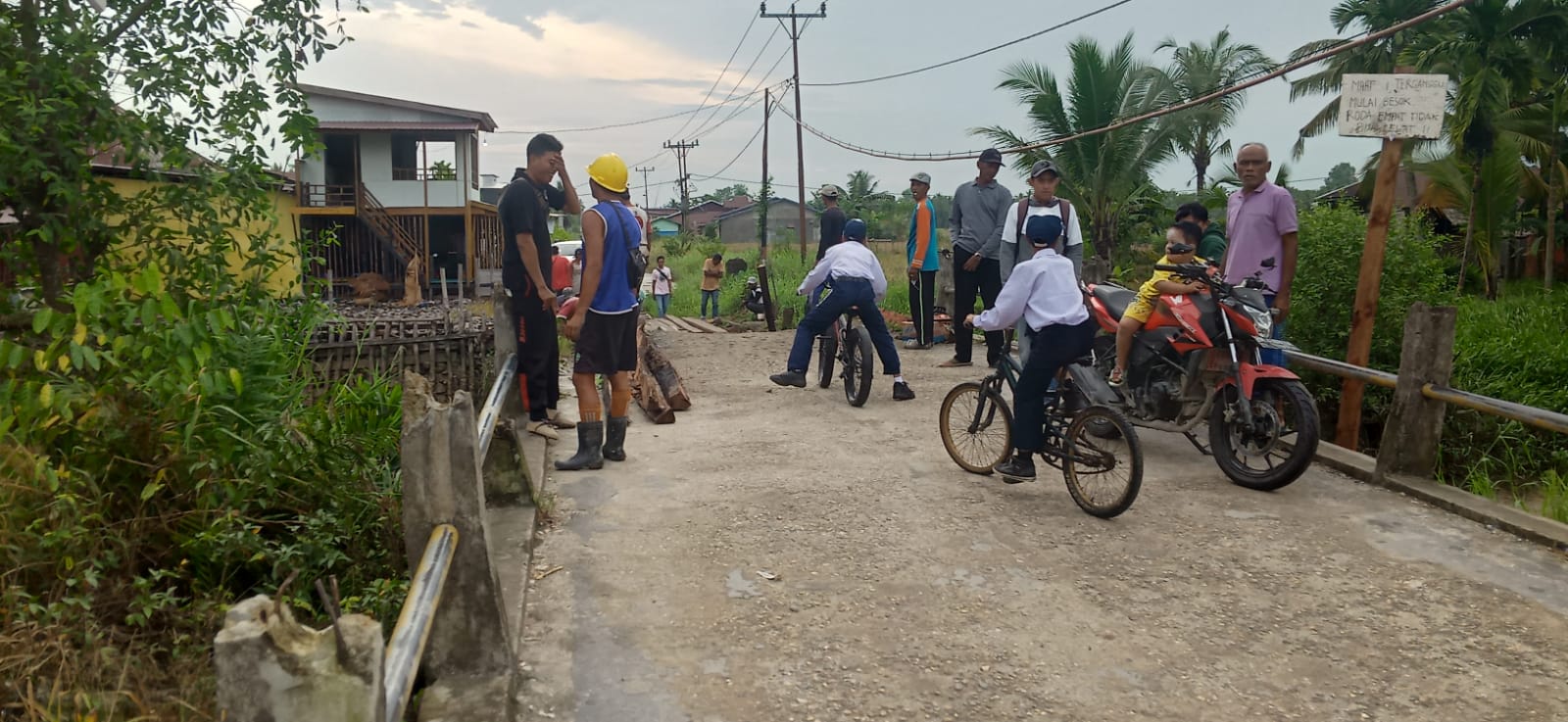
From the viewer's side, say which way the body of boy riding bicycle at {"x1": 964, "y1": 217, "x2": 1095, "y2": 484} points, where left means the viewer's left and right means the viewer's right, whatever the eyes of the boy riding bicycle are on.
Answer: facing away from the viewer and to the left of the viewer

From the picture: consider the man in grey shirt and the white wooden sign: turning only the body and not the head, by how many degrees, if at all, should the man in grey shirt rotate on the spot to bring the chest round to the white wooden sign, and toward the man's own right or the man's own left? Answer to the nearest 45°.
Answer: approximately 45° to the man's own left

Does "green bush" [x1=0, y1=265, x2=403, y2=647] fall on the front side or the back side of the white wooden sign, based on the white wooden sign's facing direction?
on the front side

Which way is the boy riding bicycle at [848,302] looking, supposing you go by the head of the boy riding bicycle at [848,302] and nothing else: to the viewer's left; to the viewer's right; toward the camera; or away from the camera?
away from the camera

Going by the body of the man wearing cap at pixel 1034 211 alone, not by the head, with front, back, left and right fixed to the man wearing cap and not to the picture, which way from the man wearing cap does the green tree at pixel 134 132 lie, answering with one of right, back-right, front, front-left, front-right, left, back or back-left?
front-right

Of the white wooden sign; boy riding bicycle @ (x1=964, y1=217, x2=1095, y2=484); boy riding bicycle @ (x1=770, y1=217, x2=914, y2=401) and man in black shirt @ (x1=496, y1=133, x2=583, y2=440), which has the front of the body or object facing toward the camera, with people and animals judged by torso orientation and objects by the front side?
the white wooden sign

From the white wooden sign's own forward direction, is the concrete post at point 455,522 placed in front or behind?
in front

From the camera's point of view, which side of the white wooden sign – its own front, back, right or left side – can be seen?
front

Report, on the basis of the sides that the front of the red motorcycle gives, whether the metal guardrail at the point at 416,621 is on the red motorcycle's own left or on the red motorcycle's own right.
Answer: on the red motorcycle's own right

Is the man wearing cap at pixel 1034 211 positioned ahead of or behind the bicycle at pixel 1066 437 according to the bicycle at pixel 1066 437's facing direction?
ahead

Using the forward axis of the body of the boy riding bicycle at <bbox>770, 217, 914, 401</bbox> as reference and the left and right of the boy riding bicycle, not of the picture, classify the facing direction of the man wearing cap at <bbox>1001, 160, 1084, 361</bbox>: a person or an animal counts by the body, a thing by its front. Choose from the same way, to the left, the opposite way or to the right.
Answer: the opposite way

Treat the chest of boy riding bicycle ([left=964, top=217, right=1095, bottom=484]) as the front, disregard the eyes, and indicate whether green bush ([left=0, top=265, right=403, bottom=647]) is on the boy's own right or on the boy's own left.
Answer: on the boy's own left

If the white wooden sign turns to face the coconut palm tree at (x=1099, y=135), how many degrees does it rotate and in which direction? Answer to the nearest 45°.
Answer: approximately 180°

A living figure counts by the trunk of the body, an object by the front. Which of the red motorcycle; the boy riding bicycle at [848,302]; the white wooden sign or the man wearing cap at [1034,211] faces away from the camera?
the boy riding bicycle

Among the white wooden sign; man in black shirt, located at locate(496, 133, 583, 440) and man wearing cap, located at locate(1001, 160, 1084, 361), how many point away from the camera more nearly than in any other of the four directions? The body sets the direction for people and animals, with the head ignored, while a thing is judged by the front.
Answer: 0

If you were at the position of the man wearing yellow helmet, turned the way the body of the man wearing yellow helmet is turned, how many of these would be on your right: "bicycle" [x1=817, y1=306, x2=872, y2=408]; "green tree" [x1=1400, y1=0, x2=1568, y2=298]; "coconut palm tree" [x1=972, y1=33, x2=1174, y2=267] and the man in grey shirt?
4

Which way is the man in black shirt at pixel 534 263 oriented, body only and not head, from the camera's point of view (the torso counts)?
to the viewer's right

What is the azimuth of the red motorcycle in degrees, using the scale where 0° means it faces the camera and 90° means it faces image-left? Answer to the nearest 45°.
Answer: approximately 315°
